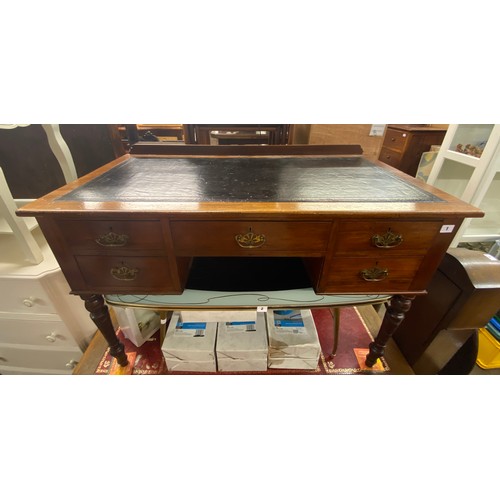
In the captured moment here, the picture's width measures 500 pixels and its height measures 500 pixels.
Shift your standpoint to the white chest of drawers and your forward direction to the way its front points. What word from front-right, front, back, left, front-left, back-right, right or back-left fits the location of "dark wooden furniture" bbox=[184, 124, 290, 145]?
left

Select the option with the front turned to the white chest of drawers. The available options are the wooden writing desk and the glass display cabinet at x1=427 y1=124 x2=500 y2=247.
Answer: the glass display cabinet

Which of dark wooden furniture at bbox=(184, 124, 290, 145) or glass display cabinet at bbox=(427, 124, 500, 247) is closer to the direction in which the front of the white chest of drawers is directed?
the glass display cabinet

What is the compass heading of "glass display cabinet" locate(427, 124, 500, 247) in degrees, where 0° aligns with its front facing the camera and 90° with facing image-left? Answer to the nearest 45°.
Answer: approximately 45°

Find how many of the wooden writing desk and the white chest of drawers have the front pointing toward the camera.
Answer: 2

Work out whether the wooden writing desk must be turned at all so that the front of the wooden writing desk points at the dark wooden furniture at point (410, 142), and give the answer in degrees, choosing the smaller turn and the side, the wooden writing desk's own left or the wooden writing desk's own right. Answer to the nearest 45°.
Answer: approximately 135° to the wooden writing desk's own left

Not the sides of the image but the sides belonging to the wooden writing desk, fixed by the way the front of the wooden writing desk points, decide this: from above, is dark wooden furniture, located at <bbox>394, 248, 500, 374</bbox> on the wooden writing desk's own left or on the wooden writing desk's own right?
on the wooden writing desk's own left
